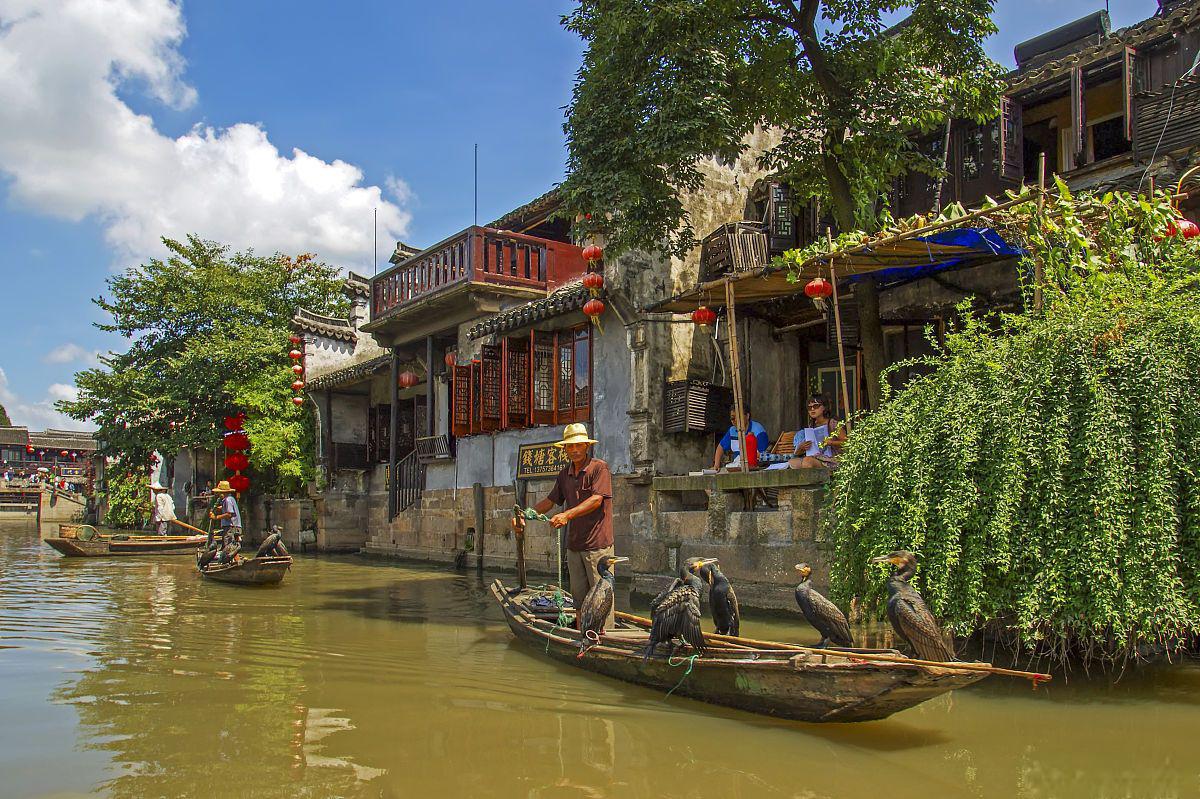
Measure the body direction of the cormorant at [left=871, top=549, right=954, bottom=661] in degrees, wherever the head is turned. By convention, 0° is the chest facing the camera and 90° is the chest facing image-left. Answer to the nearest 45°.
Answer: approximately 90°

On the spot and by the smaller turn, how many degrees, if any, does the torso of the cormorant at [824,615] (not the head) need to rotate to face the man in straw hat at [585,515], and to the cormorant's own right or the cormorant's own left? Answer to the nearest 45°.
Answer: approximately 45° to the cormorant's own right

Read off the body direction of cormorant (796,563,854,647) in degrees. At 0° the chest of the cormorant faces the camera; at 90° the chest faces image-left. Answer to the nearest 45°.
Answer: approximately 90°

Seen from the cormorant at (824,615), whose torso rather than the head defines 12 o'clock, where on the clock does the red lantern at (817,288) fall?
The red lantern is roughly at 3 o'clock from the cormorant.

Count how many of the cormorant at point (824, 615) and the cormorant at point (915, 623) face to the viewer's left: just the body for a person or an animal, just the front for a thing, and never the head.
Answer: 2

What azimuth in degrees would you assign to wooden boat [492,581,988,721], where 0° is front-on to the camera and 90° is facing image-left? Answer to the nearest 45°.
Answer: approximately 315°
